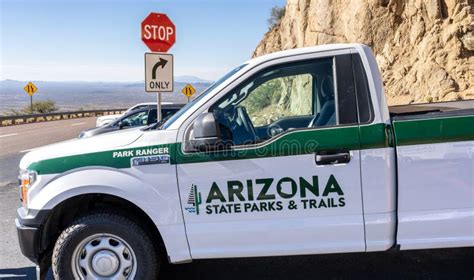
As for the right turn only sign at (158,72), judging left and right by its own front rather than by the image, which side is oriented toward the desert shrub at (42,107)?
back

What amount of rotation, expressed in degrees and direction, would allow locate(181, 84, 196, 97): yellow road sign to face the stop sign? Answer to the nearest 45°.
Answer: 0° — it already faces it

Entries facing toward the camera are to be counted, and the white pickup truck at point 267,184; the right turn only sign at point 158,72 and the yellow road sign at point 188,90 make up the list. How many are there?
2

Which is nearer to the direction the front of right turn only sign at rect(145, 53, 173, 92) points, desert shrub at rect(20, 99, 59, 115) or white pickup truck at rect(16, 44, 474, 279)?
the white pickup truck

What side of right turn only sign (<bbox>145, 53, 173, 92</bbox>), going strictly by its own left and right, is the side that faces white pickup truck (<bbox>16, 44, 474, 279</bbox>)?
front

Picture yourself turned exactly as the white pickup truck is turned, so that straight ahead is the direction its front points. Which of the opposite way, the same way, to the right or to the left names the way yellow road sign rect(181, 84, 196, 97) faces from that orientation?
to the left

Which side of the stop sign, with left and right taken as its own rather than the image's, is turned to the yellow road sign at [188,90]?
back

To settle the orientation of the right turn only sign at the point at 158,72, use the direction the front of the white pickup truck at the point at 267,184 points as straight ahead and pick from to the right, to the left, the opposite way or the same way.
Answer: to the left

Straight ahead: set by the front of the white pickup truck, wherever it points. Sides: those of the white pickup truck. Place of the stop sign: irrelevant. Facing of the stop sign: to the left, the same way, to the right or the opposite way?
to the left

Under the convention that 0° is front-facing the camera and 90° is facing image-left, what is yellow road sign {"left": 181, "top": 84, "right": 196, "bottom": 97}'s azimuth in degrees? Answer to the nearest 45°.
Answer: approximately 0°

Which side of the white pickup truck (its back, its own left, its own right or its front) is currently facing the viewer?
left

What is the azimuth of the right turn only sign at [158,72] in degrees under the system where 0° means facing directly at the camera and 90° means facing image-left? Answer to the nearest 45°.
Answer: approximately 0°
